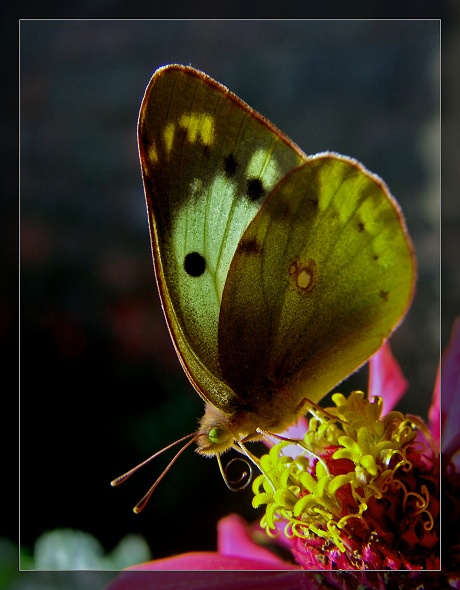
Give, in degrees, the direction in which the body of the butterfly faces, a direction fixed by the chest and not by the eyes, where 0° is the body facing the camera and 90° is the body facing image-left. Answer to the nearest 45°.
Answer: approximately 90°
